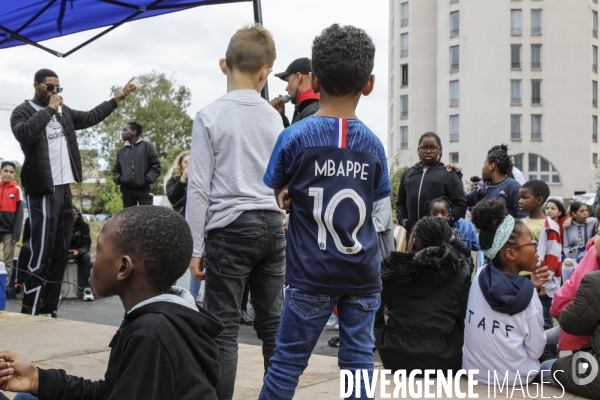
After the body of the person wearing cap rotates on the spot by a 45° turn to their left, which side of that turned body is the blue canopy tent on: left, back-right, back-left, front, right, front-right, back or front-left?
right

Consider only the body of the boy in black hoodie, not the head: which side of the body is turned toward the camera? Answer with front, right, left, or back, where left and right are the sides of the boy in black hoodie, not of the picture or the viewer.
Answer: left

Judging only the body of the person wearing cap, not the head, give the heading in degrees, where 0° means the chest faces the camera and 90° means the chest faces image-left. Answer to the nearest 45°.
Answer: approximately 90°

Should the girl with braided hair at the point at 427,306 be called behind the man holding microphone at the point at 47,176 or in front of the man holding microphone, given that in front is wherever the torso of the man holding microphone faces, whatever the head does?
in front

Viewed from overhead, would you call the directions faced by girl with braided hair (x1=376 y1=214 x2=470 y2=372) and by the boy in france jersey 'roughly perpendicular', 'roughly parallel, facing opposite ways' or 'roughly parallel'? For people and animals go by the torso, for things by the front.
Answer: roughly parallel

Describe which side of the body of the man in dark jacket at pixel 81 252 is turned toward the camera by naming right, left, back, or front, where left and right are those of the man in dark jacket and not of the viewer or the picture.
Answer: front

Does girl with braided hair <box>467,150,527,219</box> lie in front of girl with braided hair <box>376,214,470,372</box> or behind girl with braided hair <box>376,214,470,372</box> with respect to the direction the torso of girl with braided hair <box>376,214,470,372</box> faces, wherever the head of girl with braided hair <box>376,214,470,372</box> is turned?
in front

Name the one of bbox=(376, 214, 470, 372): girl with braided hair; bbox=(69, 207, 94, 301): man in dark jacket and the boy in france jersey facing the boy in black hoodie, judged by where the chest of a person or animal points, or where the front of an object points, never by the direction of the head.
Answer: the man in dark jacket

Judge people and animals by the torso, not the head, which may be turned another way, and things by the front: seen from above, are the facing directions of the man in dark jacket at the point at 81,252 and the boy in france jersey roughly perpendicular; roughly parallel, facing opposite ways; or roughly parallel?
roughly parallel, facing opposite ways

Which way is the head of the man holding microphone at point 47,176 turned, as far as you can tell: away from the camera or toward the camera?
toward the camera

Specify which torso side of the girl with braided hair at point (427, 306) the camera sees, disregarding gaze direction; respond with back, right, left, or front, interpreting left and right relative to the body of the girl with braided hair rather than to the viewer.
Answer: back

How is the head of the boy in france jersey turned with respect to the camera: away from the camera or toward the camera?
away from the camera

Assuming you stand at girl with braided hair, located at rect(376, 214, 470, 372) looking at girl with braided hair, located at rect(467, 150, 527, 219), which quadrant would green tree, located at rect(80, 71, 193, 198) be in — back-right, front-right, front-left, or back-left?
front-left

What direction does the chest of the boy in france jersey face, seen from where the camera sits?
away from the camera
